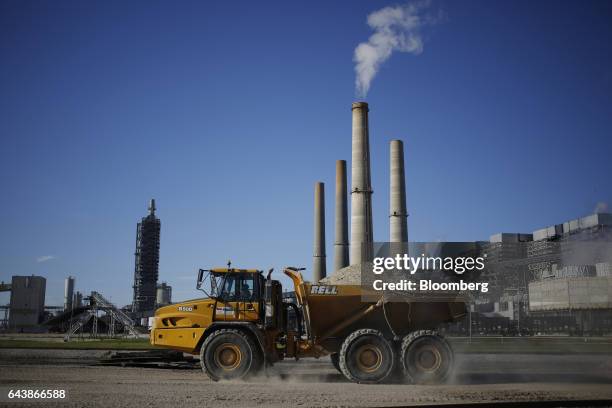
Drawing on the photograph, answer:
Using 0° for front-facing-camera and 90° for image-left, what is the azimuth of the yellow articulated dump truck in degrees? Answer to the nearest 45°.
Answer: approximately 90°
